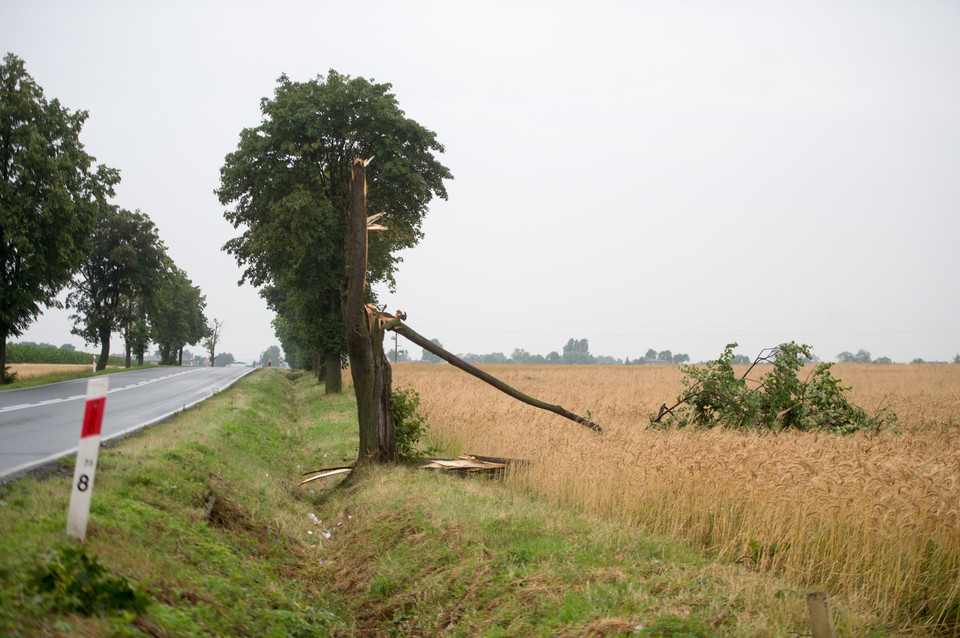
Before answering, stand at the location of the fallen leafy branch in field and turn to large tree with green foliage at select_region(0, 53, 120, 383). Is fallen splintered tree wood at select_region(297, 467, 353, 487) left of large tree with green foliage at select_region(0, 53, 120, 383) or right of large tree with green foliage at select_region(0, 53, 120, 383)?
left

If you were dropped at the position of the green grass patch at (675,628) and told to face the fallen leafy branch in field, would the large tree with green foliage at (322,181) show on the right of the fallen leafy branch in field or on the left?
left

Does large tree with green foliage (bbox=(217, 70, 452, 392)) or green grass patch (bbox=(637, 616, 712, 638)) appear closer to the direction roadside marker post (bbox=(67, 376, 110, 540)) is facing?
the green grass patch

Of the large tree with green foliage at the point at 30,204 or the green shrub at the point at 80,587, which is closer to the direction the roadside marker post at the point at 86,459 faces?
the green shrub

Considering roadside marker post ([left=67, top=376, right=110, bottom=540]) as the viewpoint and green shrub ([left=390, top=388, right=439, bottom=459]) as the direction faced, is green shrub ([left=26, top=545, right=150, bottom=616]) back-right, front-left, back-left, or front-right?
back-right

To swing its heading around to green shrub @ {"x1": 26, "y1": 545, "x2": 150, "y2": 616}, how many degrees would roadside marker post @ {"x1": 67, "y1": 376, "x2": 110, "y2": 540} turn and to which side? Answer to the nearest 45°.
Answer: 0° — it already faces it

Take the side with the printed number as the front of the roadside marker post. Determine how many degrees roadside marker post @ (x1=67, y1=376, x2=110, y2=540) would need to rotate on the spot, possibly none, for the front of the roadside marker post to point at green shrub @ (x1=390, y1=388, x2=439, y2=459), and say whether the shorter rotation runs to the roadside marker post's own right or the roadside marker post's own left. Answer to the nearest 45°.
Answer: approximately 135° to the roadside marker post's own left

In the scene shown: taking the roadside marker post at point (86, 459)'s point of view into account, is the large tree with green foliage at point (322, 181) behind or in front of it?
behind

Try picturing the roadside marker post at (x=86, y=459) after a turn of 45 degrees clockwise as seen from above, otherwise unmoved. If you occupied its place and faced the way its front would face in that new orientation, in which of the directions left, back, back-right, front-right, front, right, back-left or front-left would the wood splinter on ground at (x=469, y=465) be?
back

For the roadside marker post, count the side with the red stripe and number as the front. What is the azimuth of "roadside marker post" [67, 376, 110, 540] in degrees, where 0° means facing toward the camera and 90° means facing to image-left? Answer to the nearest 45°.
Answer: approximately 0°

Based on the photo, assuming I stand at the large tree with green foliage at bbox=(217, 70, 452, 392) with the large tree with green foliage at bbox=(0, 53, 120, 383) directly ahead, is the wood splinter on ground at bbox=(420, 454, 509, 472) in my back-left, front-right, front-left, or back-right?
back-left

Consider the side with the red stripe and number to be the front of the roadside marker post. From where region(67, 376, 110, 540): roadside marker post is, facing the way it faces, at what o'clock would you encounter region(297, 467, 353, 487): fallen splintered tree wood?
The fallen splintered tree wood is roughly at 7 o'clock from the roadside marker post.

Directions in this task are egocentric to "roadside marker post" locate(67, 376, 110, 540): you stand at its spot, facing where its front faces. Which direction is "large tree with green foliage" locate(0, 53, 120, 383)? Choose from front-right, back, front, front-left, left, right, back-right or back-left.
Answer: back
